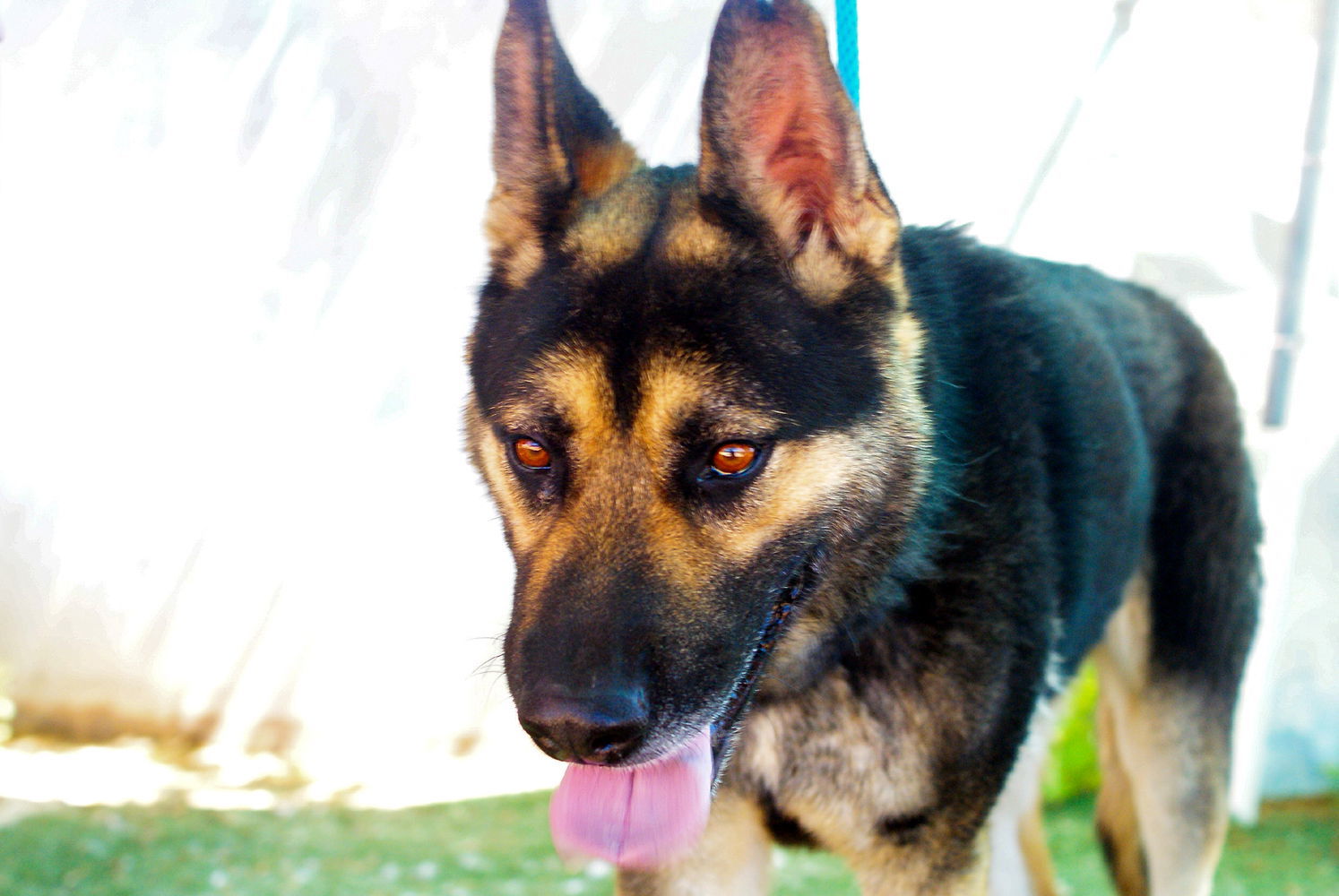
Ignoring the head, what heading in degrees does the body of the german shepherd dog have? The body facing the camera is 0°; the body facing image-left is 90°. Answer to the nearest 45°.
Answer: approximately 45°

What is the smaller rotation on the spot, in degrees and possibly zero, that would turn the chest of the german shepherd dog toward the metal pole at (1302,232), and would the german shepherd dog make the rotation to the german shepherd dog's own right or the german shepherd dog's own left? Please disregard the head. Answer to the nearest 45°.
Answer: approximately 180°

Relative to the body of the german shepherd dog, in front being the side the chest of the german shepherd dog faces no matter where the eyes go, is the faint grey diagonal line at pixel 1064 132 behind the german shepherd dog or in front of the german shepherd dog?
behind
